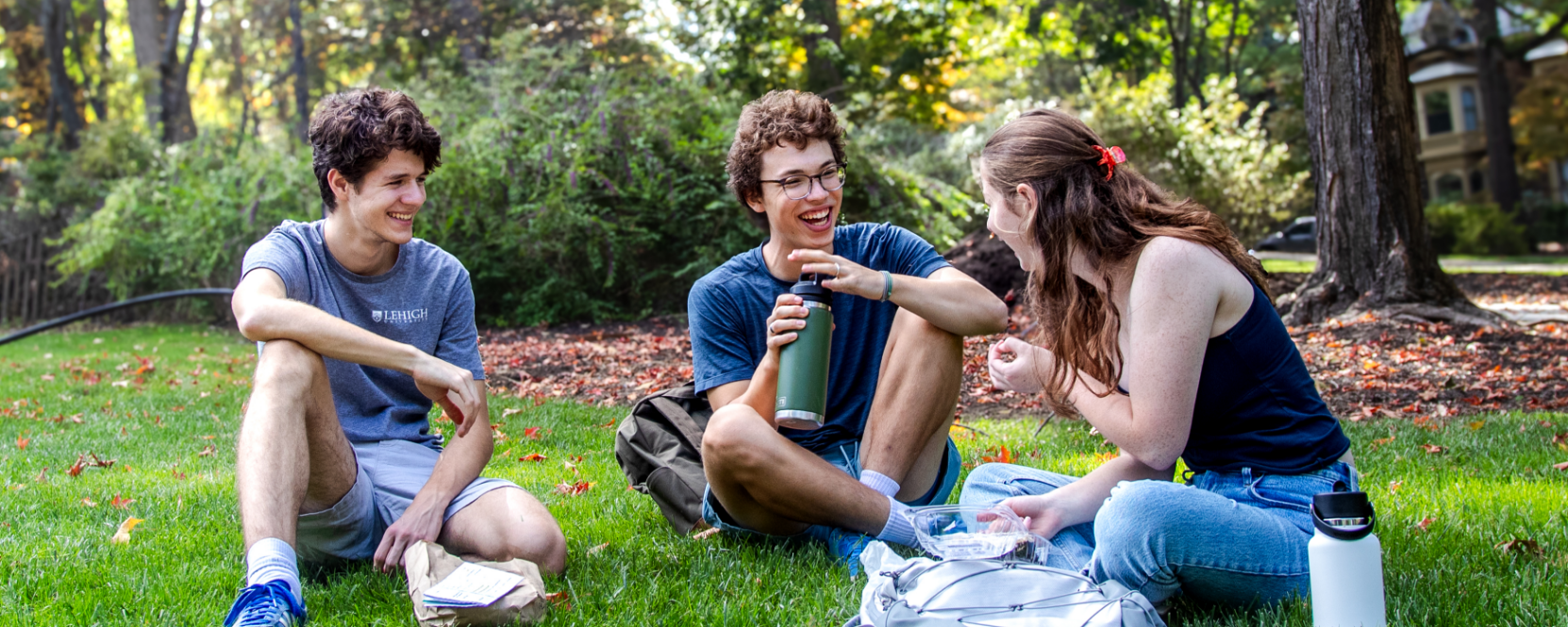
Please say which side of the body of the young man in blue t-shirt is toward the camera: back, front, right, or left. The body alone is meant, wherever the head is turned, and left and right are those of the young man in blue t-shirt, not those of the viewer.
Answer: front

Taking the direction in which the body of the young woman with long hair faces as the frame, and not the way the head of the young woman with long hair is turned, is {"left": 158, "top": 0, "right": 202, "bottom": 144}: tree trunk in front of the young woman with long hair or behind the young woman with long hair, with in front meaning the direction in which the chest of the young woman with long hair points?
in front

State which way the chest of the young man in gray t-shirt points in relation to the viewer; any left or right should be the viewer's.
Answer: facing the viewer

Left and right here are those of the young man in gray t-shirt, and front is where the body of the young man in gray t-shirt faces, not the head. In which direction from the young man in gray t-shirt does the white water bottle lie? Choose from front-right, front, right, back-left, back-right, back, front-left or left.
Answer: front-left

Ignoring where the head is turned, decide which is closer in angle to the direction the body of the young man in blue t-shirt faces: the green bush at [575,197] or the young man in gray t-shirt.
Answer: the young man in gray t-shirt

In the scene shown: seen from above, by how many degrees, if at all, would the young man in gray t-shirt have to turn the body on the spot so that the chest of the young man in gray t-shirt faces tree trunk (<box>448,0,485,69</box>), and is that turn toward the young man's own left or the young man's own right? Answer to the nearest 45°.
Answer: approximately 180°

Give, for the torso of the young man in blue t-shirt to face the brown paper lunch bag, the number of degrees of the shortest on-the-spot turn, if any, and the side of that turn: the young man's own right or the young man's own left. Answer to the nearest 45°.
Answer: approximately 45° to the young man's own right

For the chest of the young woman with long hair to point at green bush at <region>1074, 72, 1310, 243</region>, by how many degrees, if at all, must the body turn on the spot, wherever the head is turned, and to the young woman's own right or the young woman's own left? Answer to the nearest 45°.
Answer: approximately 90° to the young woman's own right

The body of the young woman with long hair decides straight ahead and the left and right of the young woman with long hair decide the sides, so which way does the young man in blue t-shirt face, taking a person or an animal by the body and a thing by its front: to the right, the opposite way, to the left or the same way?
to the left

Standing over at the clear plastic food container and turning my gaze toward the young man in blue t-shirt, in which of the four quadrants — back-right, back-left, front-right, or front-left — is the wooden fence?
front-left

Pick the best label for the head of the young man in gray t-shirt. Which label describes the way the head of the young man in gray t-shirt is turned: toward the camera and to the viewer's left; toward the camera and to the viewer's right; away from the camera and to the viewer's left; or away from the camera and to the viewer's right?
toward the camera and to the viewer's right

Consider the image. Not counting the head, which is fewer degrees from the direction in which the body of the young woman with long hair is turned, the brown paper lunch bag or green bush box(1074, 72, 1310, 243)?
the brown paper lunch bag

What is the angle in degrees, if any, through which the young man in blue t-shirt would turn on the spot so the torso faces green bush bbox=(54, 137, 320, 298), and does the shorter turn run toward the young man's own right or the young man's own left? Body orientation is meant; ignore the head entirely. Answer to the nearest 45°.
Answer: approximately 135° to the young man's own right

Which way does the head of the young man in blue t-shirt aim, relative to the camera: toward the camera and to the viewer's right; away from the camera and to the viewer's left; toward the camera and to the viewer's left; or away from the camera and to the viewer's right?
toward the camera and to the viewer's right

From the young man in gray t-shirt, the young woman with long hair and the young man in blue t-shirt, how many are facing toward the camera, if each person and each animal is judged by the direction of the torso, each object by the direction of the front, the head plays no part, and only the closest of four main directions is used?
2

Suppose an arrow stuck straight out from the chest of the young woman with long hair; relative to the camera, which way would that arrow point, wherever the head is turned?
to the viewer's left

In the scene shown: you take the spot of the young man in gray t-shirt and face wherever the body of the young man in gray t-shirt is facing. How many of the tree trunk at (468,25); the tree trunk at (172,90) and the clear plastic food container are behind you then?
2

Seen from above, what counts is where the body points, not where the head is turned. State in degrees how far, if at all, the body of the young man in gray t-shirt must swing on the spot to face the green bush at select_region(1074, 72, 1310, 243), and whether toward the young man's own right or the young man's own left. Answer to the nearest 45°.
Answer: approximately 135° to the young man's own left
